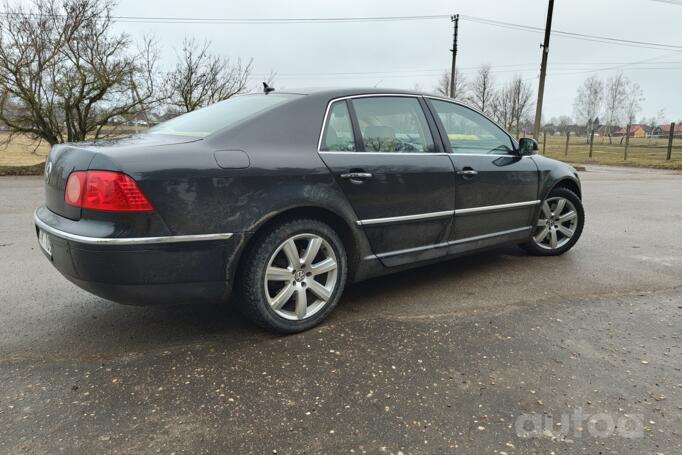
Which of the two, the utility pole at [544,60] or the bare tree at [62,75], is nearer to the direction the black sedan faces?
the utility pole

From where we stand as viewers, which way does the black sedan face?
facing away from the viewer and to the right of the viewer

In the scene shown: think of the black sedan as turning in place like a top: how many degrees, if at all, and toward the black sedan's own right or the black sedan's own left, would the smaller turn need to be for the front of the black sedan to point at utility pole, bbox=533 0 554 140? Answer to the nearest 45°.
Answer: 0° — it already faces it

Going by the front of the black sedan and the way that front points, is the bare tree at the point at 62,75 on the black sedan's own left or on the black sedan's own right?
on the black sedan's own left
